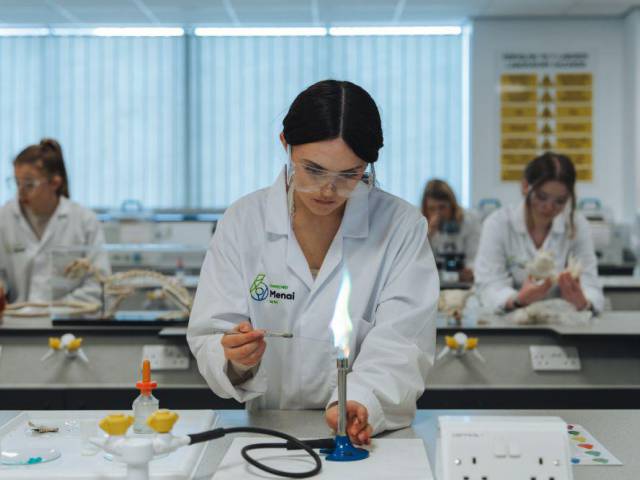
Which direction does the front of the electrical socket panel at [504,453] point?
toward the camera

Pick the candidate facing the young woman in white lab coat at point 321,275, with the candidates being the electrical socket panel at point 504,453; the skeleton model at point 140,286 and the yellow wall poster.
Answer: the yellow wall poster

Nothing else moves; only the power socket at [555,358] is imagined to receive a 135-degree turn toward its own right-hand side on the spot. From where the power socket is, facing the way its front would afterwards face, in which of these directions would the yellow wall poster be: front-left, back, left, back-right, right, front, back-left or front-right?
front-right

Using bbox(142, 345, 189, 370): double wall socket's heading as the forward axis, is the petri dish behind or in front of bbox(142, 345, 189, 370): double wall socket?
in front

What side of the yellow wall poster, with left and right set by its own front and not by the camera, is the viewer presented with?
front

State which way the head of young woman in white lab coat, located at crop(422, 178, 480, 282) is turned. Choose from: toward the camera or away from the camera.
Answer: toward the camera

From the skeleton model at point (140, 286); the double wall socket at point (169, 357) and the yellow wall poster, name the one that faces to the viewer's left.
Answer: the skeleton model

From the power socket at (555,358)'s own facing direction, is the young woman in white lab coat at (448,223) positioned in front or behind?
behind

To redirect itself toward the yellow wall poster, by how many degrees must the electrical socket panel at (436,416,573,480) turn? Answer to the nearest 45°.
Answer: approximately 180°

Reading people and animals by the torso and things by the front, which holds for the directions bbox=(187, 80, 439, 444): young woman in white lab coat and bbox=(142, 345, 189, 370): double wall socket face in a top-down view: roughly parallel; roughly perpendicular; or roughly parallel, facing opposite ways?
roughly parallel

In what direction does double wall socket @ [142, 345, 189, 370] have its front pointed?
toward the camera

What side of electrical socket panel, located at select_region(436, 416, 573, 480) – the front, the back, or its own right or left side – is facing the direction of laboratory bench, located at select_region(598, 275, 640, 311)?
back

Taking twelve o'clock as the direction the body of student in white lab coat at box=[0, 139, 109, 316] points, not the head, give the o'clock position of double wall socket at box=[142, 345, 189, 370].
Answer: The double wall socket is roughly at 10 o'clock from the student in white lab coat.
